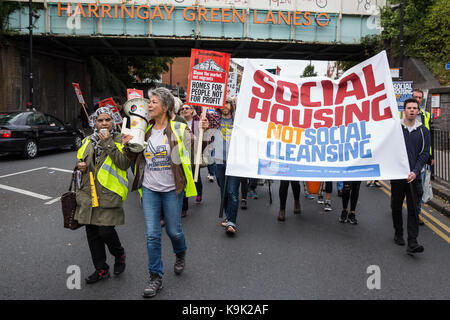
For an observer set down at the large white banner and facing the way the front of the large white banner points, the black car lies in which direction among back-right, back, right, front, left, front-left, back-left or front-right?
back-right

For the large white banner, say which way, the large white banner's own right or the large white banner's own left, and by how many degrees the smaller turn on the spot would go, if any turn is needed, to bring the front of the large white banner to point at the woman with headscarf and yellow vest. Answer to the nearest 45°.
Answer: approximately 45° to the large white banner's own right

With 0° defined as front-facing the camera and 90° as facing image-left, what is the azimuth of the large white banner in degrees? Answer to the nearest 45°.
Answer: approximately 0°

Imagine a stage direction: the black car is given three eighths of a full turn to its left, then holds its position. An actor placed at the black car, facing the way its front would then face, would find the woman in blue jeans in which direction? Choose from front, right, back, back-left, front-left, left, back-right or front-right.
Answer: left

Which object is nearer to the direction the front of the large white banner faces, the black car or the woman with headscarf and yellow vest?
the woman with headscarf and yellow vest

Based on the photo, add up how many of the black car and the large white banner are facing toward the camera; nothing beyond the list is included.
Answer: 1

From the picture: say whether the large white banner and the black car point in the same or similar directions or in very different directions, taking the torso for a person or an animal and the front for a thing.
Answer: very different directions

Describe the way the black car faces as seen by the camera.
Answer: facing away from the viewer and to the right of the viewer
